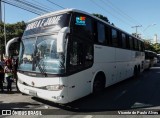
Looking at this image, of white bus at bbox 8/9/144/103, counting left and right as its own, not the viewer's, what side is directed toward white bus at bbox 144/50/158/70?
back

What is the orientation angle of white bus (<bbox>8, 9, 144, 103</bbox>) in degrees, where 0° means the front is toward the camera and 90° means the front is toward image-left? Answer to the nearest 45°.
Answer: approximately 45°
